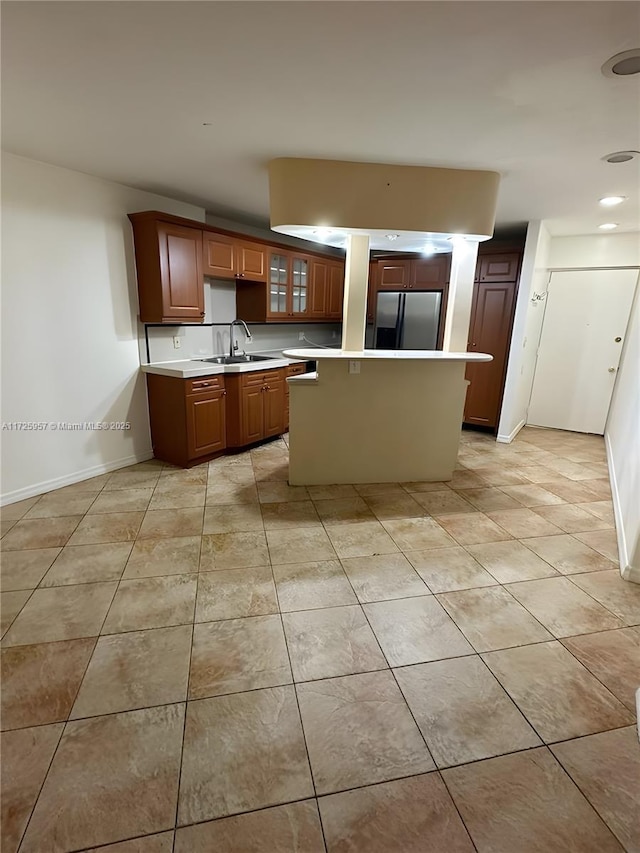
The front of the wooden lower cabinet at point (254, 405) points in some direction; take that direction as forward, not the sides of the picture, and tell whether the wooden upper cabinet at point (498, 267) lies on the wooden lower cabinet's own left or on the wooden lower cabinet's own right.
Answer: on the wooden lower cabinet's own left

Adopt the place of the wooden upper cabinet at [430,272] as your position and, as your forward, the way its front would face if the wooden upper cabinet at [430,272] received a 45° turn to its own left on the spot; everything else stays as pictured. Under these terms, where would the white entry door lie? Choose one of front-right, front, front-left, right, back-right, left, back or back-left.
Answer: front-left

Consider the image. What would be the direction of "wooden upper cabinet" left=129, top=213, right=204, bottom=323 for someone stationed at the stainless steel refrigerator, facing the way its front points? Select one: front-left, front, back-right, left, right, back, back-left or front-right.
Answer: front-right

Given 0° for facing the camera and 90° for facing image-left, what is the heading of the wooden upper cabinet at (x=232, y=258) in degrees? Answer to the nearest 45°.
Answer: approximately 315°

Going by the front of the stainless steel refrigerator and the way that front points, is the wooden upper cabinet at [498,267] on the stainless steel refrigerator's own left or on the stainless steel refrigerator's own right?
on the stainless steel refrigerator's own left

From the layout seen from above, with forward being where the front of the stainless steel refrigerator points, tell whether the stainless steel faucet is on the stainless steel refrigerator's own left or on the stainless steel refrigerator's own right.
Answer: on the stainless steel refrigerator's own right

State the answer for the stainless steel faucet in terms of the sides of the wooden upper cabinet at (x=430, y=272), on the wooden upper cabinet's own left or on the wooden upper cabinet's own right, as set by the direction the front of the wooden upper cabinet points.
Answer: on the wooden upper cabinet's own right

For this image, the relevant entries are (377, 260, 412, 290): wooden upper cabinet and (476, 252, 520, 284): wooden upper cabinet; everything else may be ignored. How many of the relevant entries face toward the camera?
2
